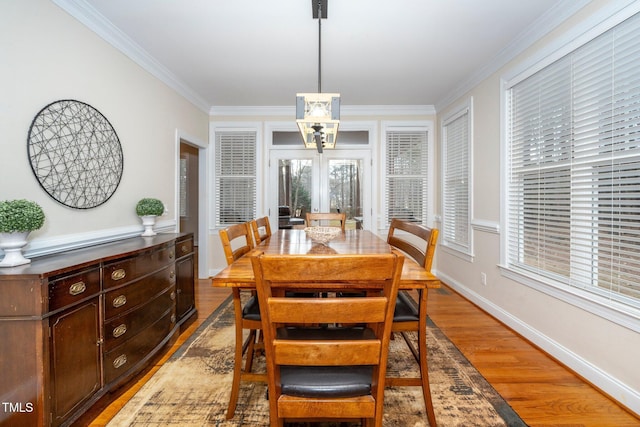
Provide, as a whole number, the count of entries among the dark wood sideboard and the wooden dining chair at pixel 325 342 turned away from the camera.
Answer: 1

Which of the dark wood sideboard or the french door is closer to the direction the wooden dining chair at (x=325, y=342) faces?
the french door

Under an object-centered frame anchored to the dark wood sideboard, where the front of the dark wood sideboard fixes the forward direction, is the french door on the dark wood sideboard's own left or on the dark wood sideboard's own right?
on the dark wood sideboard's own left

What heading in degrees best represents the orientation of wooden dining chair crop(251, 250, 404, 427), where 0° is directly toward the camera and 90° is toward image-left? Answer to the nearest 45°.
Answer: approximately 180°

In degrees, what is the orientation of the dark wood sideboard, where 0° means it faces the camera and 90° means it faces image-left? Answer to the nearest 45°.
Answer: approximately 315°

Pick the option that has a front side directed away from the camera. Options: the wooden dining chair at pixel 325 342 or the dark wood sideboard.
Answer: the wooden dining chair

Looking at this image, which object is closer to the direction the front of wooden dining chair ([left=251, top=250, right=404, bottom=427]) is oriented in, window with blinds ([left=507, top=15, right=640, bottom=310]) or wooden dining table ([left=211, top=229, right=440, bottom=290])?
the wooden dining table

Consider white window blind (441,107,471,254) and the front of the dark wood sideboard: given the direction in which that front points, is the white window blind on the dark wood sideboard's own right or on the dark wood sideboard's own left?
on the dark wood sideboard's own left

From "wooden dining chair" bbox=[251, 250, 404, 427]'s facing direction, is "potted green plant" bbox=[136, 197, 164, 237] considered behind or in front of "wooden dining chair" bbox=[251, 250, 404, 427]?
in front
